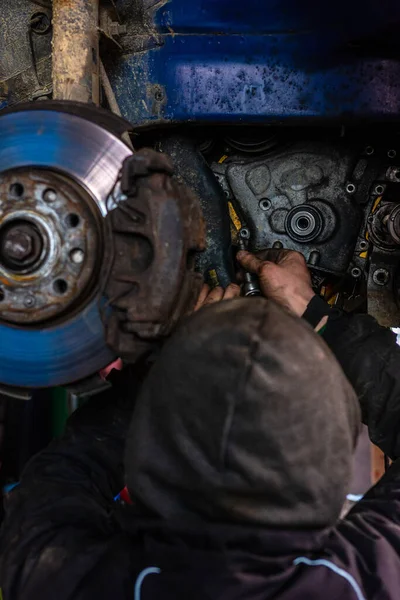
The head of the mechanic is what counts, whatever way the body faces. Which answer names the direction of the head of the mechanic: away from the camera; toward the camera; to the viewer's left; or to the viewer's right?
away from the camera

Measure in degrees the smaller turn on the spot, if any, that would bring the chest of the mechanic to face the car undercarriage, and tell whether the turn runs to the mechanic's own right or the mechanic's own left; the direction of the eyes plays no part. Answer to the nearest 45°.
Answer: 0° — they already face it

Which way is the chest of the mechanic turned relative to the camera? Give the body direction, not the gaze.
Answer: away from the camera
